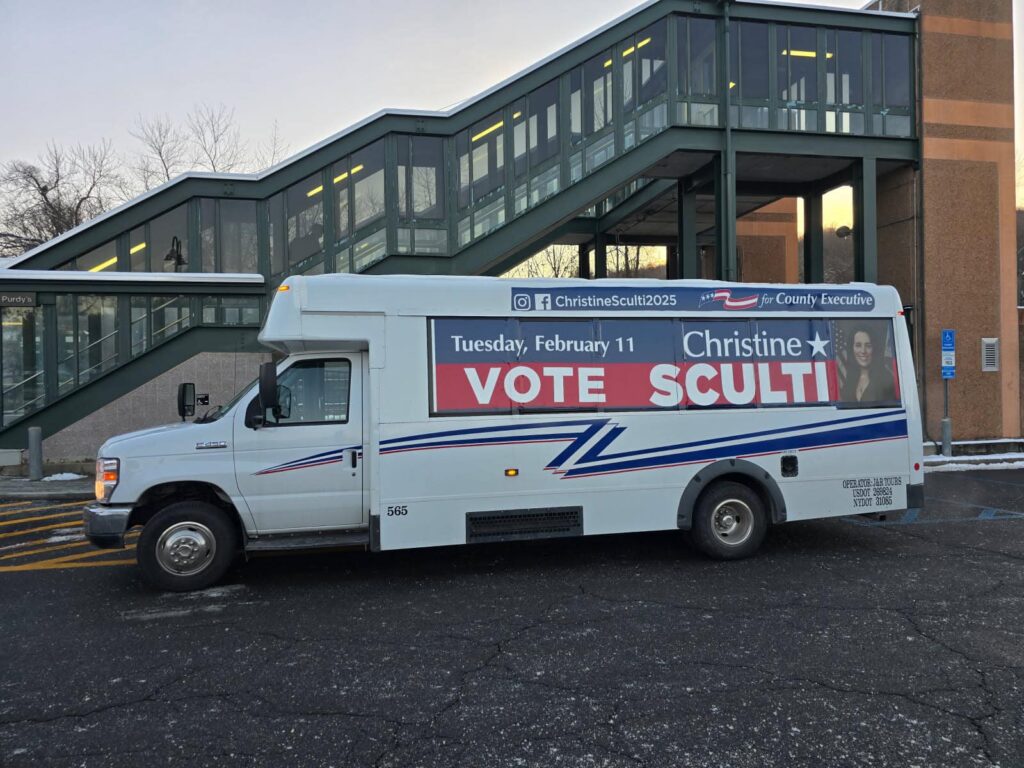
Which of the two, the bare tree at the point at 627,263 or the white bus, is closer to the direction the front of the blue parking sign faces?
the white bus

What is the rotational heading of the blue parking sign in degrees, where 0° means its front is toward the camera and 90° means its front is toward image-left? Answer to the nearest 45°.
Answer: approximately 0°

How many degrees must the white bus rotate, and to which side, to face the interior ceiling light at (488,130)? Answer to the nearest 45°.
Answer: approximately 90° to its right

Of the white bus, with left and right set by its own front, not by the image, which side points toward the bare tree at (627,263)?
right

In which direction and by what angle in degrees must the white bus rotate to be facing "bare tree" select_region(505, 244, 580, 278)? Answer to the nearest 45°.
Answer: approximately 90° to its right

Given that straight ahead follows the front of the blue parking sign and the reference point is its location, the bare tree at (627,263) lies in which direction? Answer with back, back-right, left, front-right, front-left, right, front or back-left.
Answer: back-right

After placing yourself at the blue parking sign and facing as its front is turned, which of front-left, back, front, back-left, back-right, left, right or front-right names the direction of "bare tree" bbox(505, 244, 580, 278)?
back-right

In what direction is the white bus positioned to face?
to the viewer's left

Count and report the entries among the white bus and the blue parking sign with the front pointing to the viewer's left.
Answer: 1
